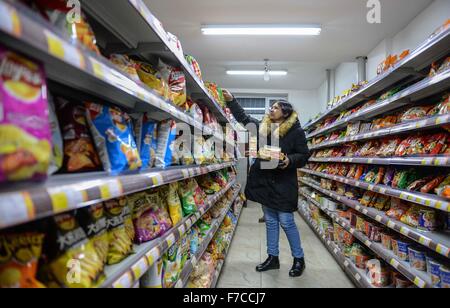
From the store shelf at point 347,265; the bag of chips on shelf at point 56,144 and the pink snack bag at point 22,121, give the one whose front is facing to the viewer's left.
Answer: the store shelf

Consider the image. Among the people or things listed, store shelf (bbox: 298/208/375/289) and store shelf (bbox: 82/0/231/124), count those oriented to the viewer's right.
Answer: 1

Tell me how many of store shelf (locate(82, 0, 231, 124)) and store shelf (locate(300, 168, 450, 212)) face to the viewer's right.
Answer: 1

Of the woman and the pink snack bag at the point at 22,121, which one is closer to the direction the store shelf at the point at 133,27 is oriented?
the woman

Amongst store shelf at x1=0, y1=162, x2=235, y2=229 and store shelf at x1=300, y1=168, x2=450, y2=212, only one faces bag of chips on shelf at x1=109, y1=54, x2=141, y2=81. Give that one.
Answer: store shelf at x1=300, y1=168, x2=450, y2=212

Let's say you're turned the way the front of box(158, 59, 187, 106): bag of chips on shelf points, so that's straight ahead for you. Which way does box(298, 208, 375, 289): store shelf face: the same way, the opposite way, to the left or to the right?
the opposite way

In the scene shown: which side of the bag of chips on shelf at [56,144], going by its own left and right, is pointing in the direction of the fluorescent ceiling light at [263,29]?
left

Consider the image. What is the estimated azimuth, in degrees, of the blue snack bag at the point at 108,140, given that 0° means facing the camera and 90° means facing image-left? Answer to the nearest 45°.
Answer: approximately 315°
